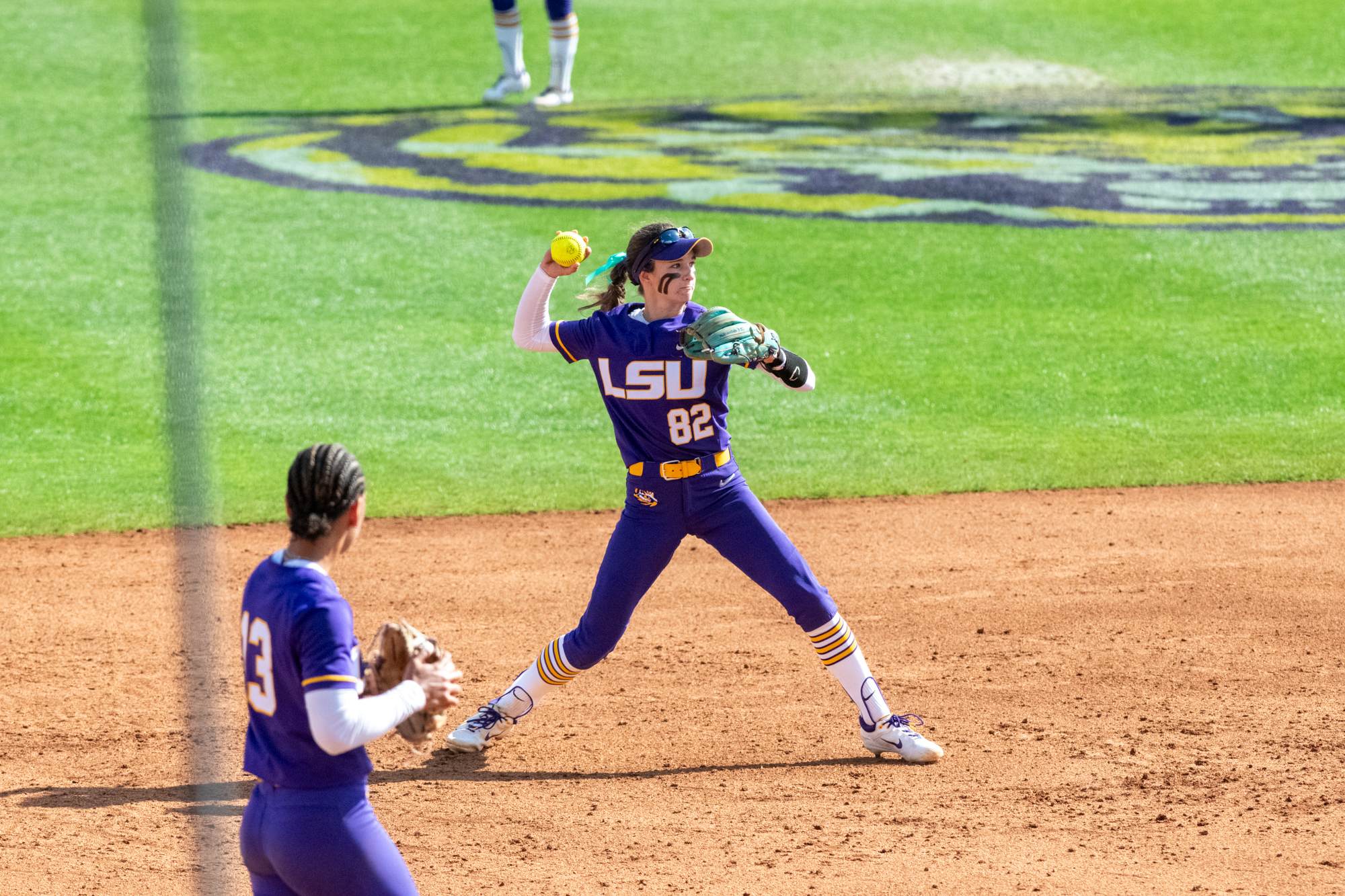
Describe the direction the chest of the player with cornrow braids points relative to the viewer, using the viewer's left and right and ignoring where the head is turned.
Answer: facing away from the viewer and to the right of the viewer

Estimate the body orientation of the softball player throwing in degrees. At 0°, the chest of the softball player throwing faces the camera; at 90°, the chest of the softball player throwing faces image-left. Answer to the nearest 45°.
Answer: approximately 0°

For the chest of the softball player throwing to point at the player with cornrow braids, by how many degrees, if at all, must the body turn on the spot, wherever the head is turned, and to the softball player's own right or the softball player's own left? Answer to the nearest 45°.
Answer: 0° — they already face them

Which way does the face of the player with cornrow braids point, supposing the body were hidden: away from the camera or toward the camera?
away from the camera

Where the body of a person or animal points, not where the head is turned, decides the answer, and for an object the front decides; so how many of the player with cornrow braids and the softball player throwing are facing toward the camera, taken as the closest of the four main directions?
1

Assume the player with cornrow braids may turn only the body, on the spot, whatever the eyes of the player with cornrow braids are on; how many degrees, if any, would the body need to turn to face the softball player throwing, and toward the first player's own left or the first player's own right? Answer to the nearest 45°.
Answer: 0° — they already face them
